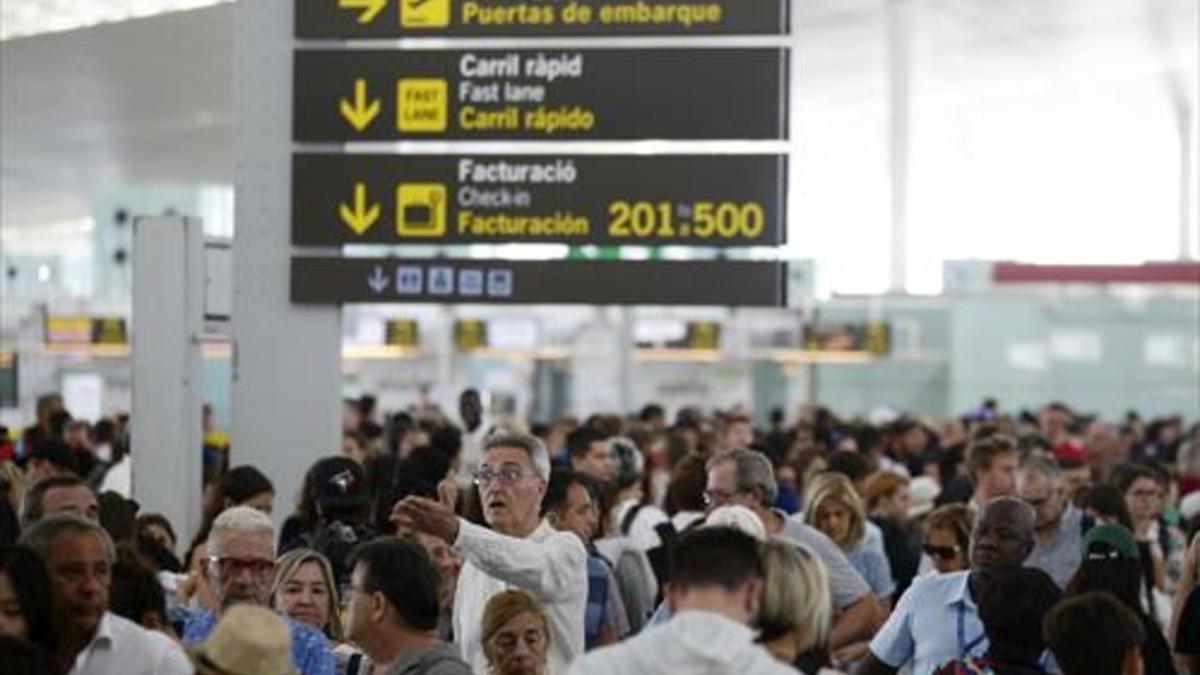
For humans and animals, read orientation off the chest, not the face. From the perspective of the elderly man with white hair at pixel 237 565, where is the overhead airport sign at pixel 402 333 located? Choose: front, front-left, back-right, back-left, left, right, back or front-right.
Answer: back

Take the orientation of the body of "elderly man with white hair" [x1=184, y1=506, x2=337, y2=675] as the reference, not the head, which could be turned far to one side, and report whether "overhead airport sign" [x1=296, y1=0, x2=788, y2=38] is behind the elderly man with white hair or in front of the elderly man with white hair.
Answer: behind

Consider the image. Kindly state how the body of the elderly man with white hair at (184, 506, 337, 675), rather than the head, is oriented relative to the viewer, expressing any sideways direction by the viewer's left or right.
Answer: facing the viewer

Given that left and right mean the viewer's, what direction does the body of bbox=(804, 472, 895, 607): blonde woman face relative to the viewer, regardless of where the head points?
facing the viewer and to the left of the viewer

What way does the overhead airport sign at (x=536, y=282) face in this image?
toward the camera

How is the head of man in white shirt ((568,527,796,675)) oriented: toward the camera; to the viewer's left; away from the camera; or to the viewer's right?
away from the camera

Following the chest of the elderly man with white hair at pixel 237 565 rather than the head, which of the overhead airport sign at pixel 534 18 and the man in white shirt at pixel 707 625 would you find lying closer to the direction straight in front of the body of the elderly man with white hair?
the man in white shirt

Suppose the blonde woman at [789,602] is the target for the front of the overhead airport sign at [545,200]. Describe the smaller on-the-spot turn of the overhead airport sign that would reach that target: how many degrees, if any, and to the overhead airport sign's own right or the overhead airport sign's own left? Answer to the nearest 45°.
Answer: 0° — it already faces them

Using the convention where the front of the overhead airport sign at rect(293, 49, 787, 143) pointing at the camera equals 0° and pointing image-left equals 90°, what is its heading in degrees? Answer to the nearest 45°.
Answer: approximately 0°

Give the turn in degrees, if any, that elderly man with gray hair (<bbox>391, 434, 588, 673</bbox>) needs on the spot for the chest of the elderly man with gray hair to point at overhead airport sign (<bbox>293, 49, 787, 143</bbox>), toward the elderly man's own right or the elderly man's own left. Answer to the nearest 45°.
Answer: approximately 135° to the elderly man's own right

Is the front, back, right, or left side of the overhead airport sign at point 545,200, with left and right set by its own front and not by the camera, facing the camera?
front

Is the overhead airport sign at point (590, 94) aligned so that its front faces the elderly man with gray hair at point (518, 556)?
yes
